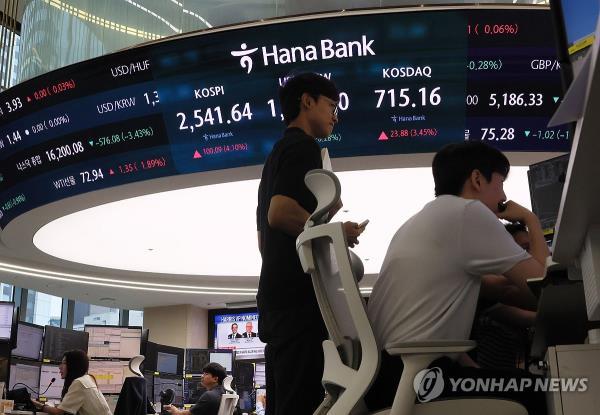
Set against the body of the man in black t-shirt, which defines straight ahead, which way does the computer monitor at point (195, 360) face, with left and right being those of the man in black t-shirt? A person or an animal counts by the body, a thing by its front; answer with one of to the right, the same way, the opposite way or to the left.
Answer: to the right

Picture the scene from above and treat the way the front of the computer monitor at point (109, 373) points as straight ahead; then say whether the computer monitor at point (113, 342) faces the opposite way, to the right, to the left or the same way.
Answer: the same way

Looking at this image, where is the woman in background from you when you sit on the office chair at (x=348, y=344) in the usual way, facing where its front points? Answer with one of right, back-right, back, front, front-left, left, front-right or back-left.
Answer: back-left

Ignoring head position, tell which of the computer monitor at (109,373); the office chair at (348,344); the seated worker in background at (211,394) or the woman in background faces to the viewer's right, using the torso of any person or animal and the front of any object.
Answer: the office chair

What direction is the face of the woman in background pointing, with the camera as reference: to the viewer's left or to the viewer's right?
to the viewer's left

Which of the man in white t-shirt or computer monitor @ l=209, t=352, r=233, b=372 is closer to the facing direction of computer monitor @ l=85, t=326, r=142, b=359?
the man in white t-shirt

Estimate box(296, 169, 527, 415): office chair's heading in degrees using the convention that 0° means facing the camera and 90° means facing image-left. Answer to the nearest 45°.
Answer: approximately 270°

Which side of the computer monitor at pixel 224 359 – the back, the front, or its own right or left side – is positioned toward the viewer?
front

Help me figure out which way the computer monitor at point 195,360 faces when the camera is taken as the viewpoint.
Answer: facing the viewer

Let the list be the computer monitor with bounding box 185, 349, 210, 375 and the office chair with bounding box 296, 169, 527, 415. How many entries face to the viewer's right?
1

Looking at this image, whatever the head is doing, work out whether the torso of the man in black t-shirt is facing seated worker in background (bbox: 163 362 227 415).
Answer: no

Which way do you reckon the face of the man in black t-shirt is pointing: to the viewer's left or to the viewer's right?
to the viewer's right

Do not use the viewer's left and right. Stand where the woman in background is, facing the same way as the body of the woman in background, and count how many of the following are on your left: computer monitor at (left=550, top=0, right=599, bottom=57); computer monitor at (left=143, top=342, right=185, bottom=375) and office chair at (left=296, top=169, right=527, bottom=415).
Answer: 2

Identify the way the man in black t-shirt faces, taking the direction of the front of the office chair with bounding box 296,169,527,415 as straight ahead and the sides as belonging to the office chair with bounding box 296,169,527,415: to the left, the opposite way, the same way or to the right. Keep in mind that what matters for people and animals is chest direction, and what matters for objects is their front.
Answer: the same way
